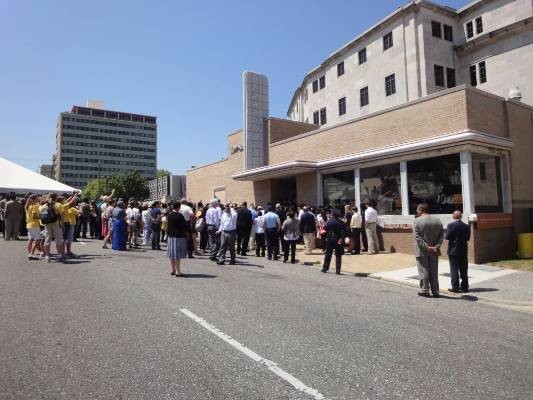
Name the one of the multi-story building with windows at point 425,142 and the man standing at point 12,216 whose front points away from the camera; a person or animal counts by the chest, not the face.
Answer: the man standing

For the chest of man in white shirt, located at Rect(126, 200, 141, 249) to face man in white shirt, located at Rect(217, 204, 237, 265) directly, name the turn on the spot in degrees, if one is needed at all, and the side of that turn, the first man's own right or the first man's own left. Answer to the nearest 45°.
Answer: approximately 135° to the first man's own right

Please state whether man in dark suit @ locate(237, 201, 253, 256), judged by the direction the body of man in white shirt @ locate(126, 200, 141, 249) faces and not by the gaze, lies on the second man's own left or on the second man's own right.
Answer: on the second man's own right

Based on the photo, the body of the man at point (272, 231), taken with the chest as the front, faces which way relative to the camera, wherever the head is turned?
away from the camera

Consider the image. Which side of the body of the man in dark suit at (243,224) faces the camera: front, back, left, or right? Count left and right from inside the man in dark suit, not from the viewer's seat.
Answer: back

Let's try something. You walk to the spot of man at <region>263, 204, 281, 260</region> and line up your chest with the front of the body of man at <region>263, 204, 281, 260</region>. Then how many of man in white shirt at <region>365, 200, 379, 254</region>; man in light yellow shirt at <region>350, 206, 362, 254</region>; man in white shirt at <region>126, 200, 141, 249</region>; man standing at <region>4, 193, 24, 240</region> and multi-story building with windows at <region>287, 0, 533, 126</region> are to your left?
2

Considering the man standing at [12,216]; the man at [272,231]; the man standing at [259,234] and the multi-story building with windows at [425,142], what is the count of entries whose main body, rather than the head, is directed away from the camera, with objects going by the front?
3

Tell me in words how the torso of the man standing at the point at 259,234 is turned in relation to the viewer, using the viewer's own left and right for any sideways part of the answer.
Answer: facing away from the viewer

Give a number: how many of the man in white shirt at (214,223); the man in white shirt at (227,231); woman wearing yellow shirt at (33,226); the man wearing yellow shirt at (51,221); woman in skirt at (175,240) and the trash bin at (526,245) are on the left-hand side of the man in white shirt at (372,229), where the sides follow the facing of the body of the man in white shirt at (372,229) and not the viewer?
5

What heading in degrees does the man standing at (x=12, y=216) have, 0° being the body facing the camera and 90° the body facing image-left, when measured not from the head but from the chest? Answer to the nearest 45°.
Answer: approximately 180°

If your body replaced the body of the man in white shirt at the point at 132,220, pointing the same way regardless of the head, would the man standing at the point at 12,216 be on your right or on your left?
on your left

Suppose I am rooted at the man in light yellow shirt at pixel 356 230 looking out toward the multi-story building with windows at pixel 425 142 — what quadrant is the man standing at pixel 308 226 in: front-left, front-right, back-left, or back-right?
back-left

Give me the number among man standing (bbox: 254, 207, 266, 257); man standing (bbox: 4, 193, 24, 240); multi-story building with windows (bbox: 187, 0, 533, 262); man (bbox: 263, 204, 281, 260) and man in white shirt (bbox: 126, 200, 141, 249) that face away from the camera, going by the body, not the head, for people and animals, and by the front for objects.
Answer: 4

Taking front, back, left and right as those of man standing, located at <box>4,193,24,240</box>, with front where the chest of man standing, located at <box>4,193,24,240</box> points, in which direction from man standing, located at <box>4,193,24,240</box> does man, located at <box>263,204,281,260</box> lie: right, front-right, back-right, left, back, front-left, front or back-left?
back-right

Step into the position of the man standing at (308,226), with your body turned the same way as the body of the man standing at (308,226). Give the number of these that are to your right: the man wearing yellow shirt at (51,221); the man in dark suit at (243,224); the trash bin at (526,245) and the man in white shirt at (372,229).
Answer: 2

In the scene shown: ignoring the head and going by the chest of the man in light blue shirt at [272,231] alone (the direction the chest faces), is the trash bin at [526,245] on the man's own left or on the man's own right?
on the man's own right

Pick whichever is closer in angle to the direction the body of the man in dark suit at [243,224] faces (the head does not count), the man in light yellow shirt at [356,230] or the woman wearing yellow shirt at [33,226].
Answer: the man in light yellow shirt

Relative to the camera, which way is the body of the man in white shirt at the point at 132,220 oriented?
away from the camera
